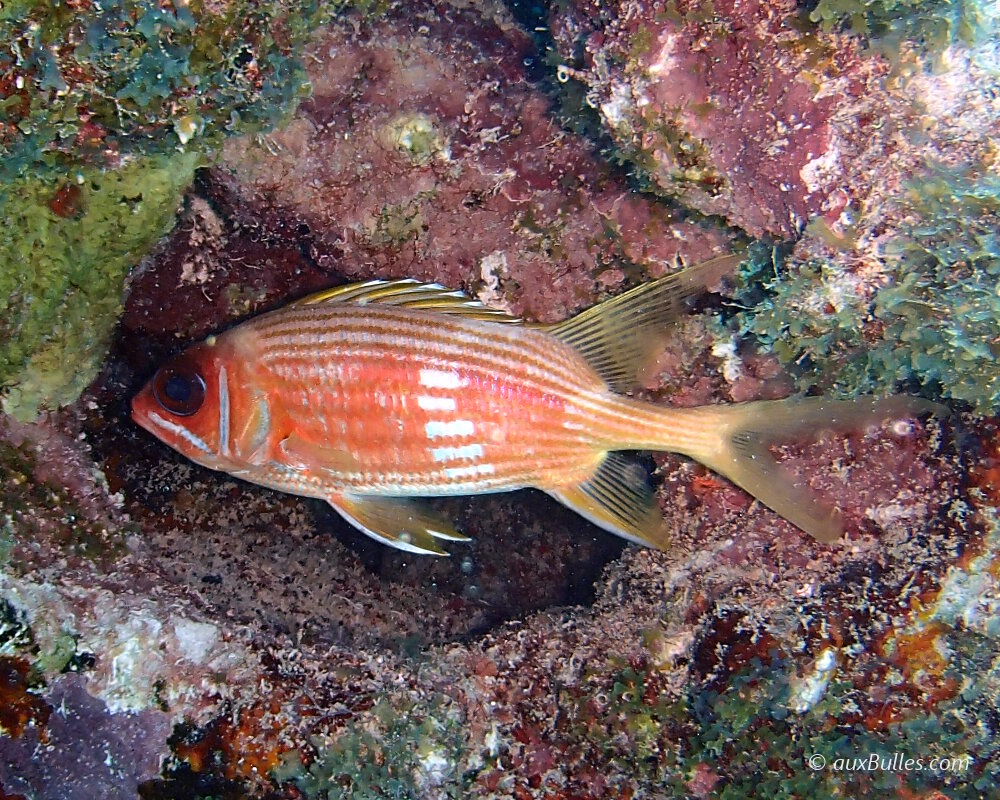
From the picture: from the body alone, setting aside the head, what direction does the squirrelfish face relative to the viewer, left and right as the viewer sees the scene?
facing to the left of the viewer
